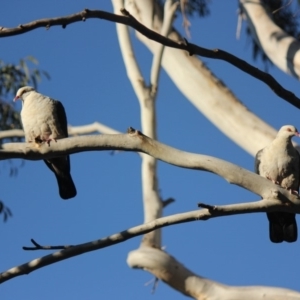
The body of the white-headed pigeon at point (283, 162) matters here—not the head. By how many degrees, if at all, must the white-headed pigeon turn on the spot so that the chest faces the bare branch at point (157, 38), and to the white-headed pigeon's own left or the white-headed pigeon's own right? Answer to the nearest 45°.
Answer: approximately 45° to the white-headed pigeon's own right

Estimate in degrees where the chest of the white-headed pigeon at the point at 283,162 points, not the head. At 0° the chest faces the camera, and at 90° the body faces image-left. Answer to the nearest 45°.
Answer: approximately 315°

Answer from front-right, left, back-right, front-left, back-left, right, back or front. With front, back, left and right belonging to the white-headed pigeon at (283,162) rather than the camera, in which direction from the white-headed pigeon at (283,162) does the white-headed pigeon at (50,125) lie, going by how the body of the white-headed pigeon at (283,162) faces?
back-right

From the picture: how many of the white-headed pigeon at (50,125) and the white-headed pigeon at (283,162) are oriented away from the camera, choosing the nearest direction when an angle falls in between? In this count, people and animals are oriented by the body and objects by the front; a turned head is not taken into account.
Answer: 0

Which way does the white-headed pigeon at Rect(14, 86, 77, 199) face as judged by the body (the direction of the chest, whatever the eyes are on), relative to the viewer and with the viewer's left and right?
facing the viewer and to the left of the viewer

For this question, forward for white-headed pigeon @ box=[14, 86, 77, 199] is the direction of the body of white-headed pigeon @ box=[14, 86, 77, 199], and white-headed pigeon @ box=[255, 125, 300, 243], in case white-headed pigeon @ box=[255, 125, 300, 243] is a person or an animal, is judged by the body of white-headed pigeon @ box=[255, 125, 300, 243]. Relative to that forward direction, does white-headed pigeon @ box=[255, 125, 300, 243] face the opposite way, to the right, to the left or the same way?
to the left
